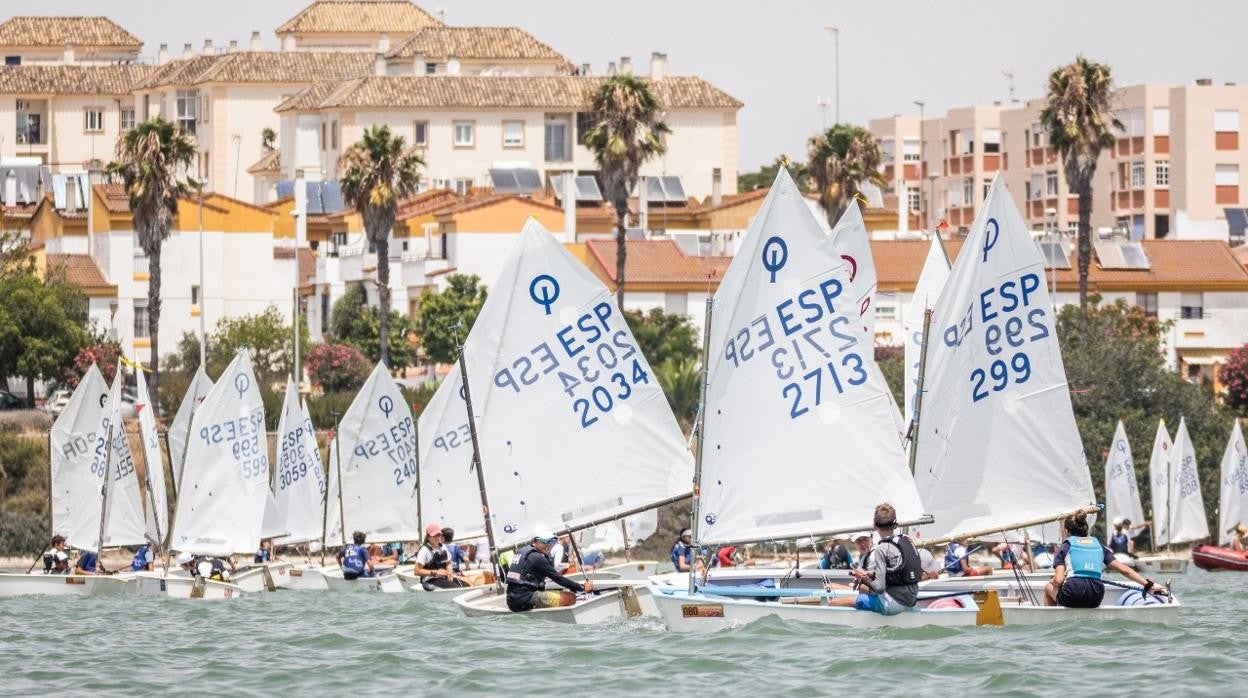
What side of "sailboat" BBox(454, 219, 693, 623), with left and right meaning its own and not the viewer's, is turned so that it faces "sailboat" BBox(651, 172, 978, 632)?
back

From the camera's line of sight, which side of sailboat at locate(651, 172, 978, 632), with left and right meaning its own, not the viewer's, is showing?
left

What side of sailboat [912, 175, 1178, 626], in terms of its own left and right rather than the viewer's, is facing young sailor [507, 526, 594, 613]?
front

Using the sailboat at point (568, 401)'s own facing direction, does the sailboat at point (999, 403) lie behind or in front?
behind

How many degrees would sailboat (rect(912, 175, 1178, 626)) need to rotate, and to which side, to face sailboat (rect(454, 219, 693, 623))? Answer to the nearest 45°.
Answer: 0° — it already faces it

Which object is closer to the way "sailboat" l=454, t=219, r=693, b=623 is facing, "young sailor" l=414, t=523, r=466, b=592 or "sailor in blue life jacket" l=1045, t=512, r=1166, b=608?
the young sailor

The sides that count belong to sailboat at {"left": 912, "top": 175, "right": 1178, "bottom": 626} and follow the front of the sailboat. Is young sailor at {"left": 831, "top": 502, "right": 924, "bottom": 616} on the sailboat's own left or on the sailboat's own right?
on the sailboat's own left

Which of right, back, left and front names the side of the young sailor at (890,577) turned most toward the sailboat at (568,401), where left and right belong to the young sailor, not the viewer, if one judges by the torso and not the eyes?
front

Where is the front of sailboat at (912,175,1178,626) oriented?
to the viewer's left

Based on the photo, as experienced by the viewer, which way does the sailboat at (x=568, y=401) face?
facing away from the viewer and to the left of the viewer

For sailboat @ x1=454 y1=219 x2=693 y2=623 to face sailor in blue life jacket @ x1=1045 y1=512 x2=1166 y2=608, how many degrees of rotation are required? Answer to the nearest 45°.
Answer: approximately 180°
